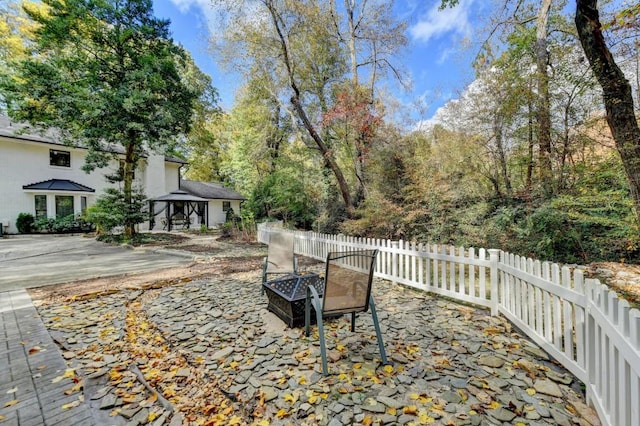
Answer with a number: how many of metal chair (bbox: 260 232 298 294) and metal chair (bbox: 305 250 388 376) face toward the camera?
1

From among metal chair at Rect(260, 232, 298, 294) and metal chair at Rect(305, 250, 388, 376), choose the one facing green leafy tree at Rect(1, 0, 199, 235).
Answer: metal chair at Rect(305, 250, 388, 376)

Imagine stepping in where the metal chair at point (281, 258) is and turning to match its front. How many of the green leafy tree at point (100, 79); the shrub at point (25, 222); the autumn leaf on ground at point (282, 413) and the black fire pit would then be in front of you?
2

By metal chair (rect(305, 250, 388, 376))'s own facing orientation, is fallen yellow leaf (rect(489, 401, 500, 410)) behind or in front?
behind

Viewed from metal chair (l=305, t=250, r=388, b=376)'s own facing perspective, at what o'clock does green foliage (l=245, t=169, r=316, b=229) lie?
The green foliage is roughly at 1 o'clock from the metal chair.

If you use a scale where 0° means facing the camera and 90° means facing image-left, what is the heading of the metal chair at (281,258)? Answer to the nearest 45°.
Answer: approximately 0°

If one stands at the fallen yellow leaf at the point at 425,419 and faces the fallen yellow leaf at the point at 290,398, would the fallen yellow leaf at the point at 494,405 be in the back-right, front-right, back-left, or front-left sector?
back-right

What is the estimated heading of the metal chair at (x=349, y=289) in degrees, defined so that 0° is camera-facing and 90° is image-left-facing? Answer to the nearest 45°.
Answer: approximately 135°

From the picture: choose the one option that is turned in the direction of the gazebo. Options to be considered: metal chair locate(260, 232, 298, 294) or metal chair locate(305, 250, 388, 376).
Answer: metal chair locate(305, 250, 388, 376)
